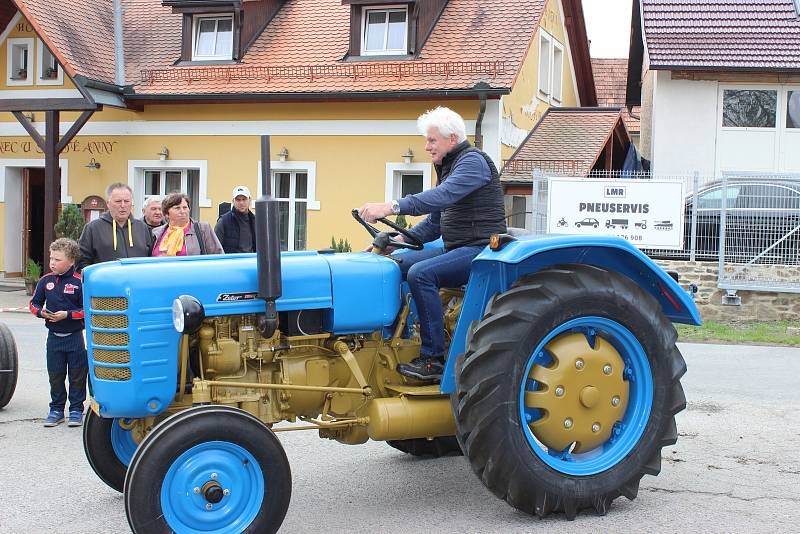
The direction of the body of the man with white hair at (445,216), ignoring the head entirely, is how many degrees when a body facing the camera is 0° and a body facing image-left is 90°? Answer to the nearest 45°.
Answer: approximately 90°

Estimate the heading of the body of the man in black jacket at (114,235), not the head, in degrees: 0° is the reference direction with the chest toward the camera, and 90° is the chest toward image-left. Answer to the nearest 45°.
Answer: approximately 0°

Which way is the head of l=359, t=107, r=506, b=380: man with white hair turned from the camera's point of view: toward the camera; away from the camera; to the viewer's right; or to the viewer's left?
to the viewer's left

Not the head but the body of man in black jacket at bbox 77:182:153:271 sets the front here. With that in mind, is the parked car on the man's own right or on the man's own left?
on the man's own left

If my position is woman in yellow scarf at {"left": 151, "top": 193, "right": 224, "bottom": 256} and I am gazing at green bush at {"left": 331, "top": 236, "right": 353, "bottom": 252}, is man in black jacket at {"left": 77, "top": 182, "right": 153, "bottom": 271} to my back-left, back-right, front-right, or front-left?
back-left

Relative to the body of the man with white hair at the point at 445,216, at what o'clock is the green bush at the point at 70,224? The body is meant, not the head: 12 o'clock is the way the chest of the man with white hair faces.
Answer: The green bush is roughly at 2 o'clock from the man with white hair.

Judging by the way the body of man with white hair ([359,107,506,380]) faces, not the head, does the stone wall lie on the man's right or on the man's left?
on the man's right

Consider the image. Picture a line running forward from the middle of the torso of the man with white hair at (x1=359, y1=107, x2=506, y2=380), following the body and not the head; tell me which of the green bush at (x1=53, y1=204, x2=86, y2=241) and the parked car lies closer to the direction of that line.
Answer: the green bush

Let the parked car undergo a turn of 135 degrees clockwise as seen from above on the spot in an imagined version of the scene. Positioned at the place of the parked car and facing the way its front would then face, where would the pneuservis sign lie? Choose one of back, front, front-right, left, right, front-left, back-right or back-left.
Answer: back-left

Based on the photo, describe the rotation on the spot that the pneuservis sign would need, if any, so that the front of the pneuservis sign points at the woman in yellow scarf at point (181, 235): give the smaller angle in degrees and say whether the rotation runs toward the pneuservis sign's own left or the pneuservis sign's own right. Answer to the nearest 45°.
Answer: approximately 45° to the pneuservis sign's own right

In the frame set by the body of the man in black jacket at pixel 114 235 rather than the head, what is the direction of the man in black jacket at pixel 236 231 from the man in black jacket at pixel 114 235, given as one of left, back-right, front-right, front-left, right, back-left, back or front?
back-left

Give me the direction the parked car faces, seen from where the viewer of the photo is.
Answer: facing to the left of the viewer
